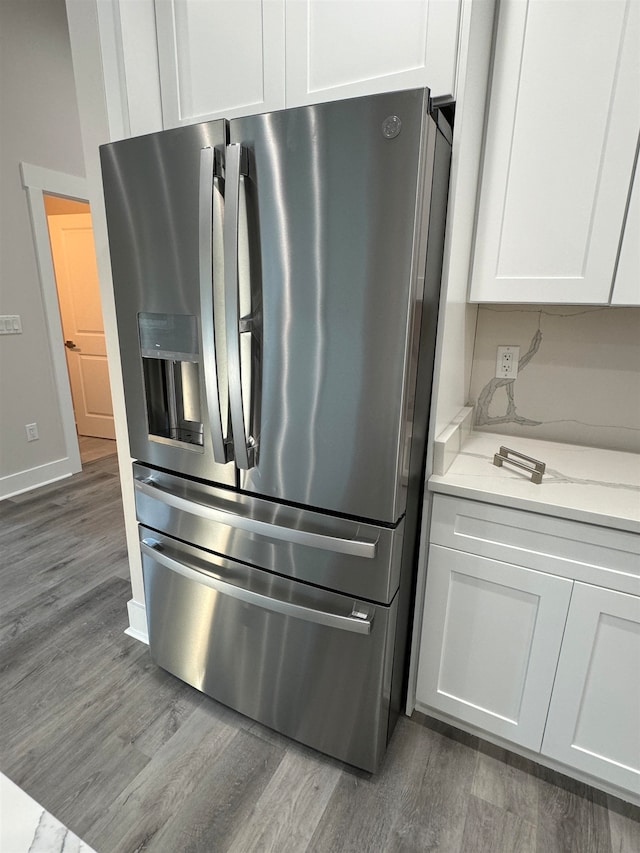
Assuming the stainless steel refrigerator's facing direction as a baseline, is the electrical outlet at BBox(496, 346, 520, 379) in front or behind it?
behind

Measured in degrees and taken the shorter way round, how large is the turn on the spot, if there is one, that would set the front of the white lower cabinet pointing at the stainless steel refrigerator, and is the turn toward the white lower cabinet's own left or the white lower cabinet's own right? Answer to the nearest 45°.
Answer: approximately 45° to the white lower cabinet's own right

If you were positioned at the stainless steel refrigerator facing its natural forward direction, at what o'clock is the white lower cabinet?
The white lower cabinet is roughly at 8 o'clock from the stainless steel refrigerator.

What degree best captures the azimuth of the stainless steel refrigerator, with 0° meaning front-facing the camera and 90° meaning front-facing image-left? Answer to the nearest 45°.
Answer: approximately 45°
